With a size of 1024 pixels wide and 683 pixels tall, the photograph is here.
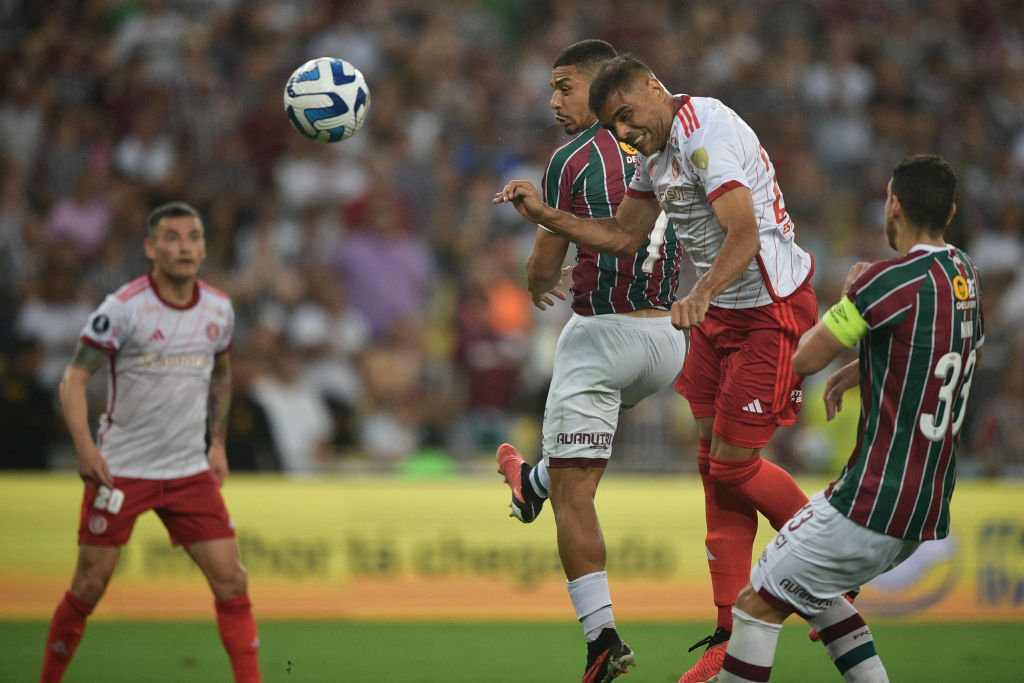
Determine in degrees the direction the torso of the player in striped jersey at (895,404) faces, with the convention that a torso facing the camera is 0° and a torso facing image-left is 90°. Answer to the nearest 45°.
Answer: approximately 135°

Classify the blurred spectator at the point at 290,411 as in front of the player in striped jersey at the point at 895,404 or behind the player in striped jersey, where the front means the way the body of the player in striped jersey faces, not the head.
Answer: in front

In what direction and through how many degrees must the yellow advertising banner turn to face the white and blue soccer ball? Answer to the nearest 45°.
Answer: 0° — it already faces it

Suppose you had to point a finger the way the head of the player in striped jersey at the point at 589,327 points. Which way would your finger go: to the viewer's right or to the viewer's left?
to the viewer's left

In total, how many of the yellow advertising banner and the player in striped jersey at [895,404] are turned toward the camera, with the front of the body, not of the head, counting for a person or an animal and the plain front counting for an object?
1

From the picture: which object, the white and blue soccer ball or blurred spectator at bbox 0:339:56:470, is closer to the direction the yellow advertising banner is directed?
the white and blue soccer ball

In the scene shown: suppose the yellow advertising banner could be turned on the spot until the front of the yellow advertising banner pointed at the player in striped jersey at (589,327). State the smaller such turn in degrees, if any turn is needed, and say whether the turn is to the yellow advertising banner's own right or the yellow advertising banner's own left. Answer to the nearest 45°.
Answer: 0° — it already faces them

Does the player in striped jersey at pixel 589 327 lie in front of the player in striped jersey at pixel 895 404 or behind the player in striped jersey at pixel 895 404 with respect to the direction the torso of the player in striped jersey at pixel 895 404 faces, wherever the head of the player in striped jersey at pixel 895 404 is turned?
in front

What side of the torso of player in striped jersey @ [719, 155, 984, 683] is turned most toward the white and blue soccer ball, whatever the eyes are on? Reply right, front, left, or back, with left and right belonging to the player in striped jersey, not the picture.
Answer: front

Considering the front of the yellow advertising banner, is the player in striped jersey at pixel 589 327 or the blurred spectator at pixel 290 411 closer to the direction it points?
the player in striped jersey

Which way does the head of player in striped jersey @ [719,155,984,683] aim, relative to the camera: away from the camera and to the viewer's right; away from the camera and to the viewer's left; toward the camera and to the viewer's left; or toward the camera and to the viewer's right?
away from the camera and to the viewer's left

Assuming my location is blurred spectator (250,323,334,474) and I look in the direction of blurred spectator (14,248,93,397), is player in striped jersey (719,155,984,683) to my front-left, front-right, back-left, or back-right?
back-left
